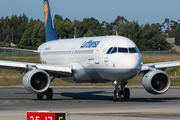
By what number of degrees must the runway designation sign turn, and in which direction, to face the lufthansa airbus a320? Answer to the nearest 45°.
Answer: approximately 180°

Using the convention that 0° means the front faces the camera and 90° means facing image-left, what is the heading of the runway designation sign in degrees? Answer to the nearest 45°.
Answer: approximately 0°
